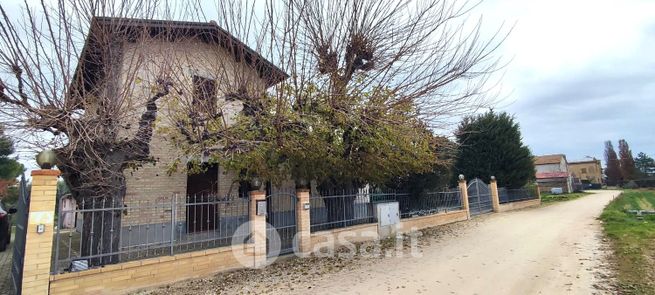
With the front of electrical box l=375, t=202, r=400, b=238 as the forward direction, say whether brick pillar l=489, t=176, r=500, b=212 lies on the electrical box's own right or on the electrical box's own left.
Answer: on the electrical box's own left

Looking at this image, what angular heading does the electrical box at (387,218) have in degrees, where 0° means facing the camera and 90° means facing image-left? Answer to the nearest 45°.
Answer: approximately 315°

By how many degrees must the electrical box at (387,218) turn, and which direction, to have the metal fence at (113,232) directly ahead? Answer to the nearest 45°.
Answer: approximately 90° to its right

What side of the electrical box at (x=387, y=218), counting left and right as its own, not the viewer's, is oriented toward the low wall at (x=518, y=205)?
left

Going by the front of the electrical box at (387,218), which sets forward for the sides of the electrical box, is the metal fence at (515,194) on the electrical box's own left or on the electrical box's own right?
on the electrical box's own left

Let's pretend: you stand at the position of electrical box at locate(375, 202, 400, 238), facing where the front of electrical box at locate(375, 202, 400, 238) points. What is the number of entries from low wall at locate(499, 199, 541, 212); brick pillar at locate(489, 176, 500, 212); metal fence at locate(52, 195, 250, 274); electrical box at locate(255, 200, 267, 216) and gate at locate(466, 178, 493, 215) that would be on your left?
3

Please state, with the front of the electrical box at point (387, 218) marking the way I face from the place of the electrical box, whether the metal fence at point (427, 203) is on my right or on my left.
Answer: on my left

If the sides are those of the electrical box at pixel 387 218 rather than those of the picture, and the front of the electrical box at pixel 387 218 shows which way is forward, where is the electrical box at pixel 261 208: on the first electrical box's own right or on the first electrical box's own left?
on the first electrical box's own right

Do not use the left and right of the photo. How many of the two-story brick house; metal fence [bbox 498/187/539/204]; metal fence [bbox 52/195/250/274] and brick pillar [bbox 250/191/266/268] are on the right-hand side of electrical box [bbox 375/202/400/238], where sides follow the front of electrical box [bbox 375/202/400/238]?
3

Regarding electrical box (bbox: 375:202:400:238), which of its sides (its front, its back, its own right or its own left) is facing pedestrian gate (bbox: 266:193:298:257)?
right
